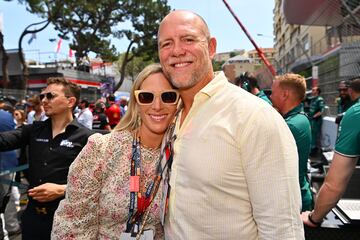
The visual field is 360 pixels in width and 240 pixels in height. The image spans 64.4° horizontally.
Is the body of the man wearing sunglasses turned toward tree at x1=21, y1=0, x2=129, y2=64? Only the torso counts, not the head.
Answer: no

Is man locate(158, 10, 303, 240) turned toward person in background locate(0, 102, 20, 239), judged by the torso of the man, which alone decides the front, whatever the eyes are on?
no

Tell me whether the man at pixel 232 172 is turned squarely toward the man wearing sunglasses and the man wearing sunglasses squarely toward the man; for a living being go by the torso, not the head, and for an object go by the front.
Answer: no

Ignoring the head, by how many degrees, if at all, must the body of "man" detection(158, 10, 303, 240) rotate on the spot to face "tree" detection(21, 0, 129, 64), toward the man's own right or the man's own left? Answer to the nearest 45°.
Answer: approximately 90° to the man's own right

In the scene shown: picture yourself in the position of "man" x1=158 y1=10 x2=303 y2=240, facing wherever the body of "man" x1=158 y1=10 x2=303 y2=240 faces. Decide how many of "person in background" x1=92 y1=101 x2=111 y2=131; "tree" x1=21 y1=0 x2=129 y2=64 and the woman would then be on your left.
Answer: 0

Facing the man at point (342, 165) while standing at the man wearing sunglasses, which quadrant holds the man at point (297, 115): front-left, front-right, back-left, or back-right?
front-left

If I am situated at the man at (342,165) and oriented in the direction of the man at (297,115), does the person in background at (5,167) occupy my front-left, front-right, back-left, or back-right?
front-left

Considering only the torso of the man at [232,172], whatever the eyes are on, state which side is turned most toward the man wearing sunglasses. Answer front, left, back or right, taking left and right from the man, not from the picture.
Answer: right

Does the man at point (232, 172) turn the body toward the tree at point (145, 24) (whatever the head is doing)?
no

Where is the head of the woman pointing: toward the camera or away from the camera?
toward the camera

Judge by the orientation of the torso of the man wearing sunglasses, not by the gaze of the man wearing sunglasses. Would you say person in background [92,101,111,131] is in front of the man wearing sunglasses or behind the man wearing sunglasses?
behind

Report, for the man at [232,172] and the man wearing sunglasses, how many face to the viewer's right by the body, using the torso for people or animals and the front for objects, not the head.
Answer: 0

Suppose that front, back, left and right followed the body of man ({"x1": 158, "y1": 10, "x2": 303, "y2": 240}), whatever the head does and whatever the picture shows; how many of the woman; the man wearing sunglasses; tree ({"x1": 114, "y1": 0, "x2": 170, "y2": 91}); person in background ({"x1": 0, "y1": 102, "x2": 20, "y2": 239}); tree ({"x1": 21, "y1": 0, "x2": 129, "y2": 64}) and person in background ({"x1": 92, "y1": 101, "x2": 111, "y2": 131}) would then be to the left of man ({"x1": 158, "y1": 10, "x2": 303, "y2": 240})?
0

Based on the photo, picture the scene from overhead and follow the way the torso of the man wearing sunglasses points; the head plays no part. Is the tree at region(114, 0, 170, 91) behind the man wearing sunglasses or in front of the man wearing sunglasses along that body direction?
behind
